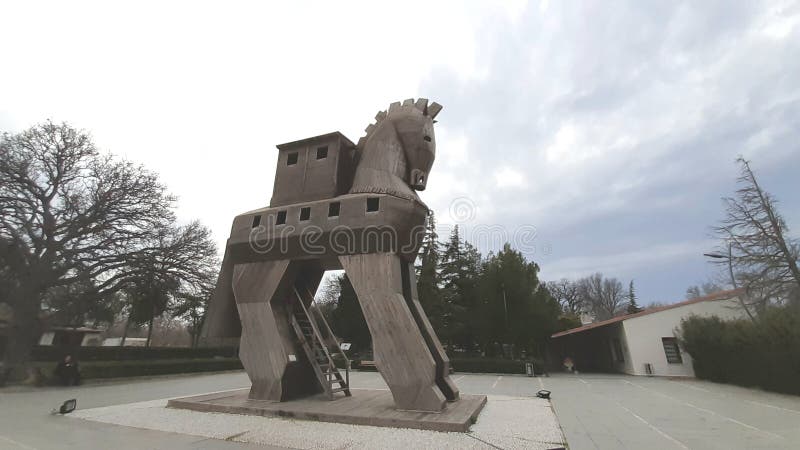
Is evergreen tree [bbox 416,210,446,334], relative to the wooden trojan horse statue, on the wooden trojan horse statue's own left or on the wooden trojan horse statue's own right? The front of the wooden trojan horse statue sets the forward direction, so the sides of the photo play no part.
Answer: on the wooden trojan horse statue's own left

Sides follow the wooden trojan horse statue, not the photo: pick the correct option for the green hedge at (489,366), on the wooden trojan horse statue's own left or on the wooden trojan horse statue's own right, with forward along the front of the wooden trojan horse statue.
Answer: on the wooden trojan horse statue's own left

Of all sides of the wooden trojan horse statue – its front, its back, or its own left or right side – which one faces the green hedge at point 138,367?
back

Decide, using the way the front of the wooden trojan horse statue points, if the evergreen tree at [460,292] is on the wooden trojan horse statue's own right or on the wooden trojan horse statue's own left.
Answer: on the wooden trojan horse statue's own left

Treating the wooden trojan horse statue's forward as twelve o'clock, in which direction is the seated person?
The seated person is roughly at 6 o'clock from the wooden trojan horse statue.

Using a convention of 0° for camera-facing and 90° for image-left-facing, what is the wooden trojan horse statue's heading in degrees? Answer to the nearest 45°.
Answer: approximately 315°

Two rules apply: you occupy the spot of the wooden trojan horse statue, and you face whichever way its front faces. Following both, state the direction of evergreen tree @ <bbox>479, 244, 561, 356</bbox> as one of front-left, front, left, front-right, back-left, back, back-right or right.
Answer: left

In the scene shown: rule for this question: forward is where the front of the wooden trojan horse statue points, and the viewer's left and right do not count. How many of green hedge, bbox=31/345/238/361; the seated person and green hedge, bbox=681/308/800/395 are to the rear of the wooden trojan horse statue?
2

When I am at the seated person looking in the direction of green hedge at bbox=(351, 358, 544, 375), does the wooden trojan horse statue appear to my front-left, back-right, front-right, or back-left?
front-right

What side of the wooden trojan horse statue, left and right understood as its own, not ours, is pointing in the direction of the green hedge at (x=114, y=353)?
back

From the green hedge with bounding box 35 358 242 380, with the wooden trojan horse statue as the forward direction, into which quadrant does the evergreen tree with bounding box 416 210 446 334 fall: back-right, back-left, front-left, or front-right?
front-left
